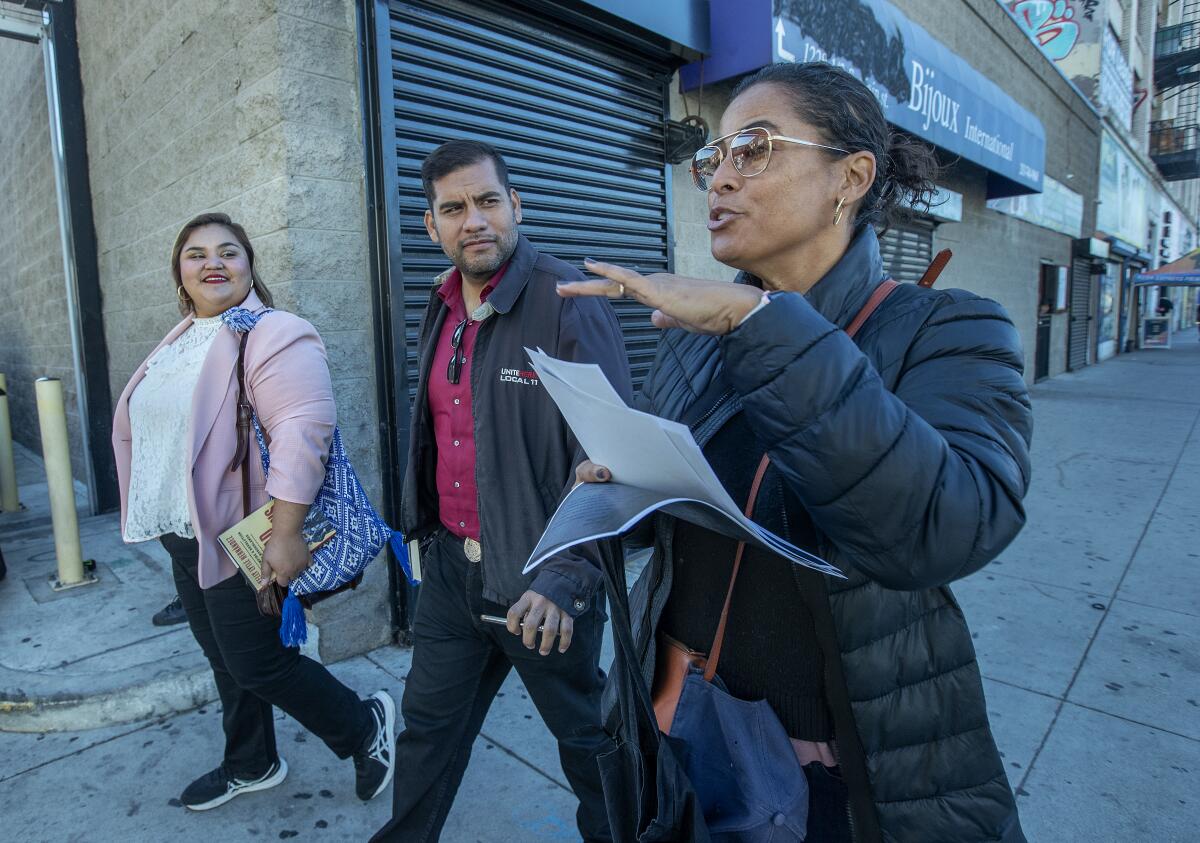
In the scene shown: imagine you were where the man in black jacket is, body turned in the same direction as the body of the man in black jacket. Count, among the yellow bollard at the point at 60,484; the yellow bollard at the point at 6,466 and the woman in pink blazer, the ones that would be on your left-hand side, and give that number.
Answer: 0

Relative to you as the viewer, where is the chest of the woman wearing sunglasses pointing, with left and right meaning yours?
facing the viewer and to the left of the viewer

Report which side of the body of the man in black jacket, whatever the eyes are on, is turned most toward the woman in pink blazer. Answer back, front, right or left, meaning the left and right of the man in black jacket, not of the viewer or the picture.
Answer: right

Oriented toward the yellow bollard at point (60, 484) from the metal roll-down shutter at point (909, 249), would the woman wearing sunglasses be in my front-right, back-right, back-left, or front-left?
front-left

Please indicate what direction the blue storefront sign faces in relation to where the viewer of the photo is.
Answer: facing the viewer and to the right of the viewer

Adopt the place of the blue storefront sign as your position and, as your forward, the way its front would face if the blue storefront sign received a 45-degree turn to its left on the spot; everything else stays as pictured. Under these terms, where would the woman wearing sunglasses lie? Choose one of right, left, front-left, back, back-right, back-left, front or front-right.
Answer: right

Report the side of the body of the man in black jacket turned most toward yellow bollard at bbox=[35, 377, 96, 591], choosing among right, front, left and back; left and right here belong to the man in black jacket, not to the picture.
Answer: right

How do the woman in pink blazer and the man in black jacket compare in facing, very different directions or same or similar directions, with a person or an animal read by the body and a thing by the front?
same or similar directions

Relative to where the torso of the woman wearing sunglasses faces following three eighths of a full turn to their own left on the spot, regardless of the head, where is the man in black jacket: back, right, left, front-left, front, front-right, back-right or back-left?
back-left

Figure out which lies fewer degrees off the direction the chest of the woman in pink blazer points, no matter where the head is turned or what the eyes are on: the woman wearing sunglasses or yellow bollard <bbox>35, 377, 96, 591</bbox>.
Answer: the woman wearing sunglasses

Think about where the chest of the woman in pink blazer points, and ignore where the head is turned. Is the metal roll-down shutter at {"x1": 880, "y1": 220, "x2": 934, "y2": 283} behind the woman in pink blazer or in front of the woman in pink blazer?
behind
